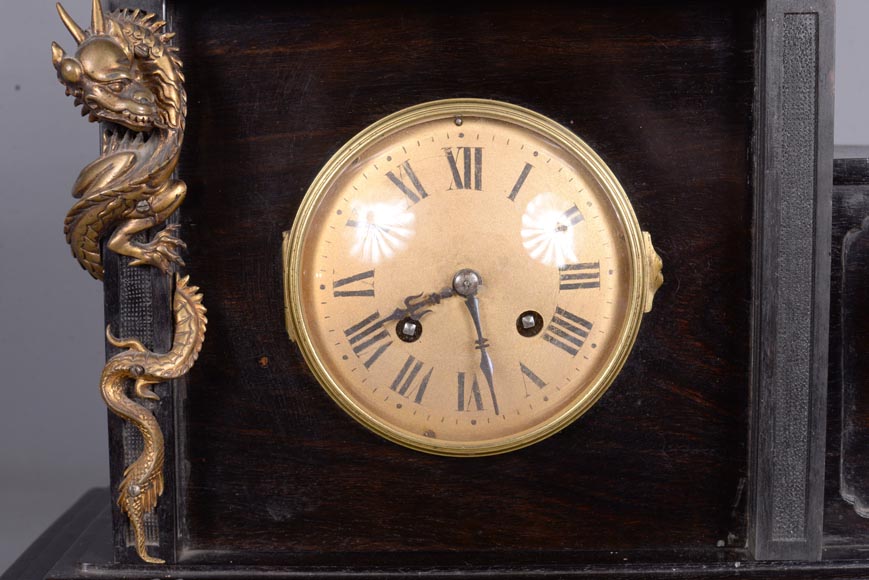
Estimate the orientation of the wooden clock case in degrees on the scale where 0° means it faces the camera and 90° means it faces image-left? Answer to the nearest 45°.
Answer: approximately 0°
